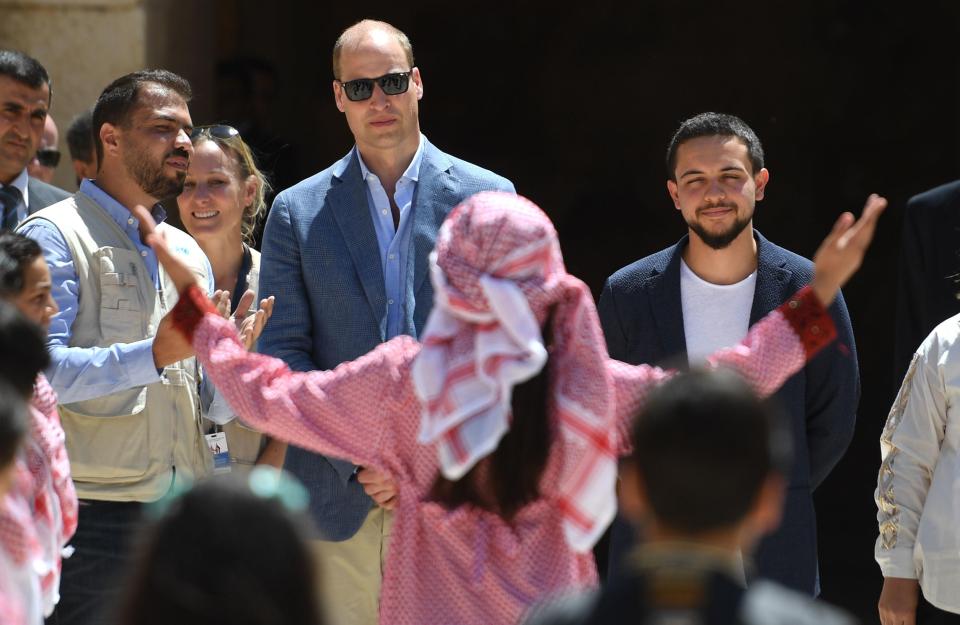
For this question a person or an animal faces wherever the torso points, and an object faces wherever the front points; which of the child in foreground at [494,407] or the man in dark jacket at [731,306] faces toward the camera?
the man in dark jacket

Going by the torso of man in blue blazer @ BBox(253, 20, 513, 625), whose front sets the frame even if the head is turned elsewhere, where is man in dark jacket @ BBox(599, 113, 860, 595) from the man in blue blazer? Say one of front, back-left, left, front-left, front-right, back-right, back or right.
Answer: left

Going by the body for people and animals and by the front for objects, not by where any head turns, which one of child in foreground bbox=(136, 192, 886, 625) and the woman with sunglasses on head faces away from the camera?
the child in foreground

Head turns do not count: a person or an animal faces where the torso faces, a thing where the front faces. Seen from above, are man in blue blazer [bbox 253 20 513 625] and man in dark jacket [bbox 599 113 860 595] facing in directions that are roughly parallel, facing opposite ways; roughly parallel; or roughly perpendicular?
roughly parallel

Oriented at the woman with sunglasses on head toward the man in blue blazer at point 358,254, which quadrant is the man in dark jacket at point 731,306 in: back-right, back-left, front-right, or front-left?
front-left

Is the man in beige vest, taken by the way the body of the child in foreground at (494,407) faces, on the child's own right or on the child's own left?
on the child's own left

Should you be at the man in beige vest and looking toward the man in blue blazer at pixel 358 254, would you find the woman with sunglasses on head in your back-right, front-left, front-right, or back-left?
front-left

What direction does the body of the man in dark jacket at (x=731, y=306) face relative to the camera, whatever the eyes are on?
toward the camera

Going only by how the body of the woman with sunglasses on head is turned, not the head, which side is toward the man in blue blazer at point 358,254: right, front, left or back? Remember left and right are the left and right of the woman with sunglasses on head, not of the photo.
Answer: left

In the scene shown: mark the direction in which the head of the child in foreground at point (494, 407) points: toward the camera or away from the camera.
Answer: away from the camera

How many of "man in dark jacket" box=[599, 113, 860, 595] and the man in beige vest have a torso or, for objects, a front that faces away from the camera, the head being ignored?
0

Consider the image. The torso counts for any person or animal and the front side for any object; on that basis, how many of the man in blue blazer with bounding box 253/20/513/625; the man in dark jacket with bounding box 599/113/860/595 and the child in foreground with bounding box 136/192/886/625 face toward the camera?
2

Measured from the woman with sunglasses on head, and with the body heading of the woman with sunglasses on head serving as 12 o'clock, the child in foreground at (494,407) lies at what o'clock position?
The child in foreground is roughly at 10 o'clock from the woman with sunglasses on head.

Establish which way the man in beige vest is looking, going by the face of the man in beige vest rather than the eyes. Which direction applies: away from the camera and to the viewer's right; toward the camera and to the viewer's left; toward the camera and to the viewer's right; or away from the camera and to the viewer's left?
toward the camera and to the viewer's right

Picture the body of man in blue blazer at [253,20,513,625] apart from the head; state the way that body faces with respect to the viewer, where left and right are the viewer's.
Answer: facing the viewer
